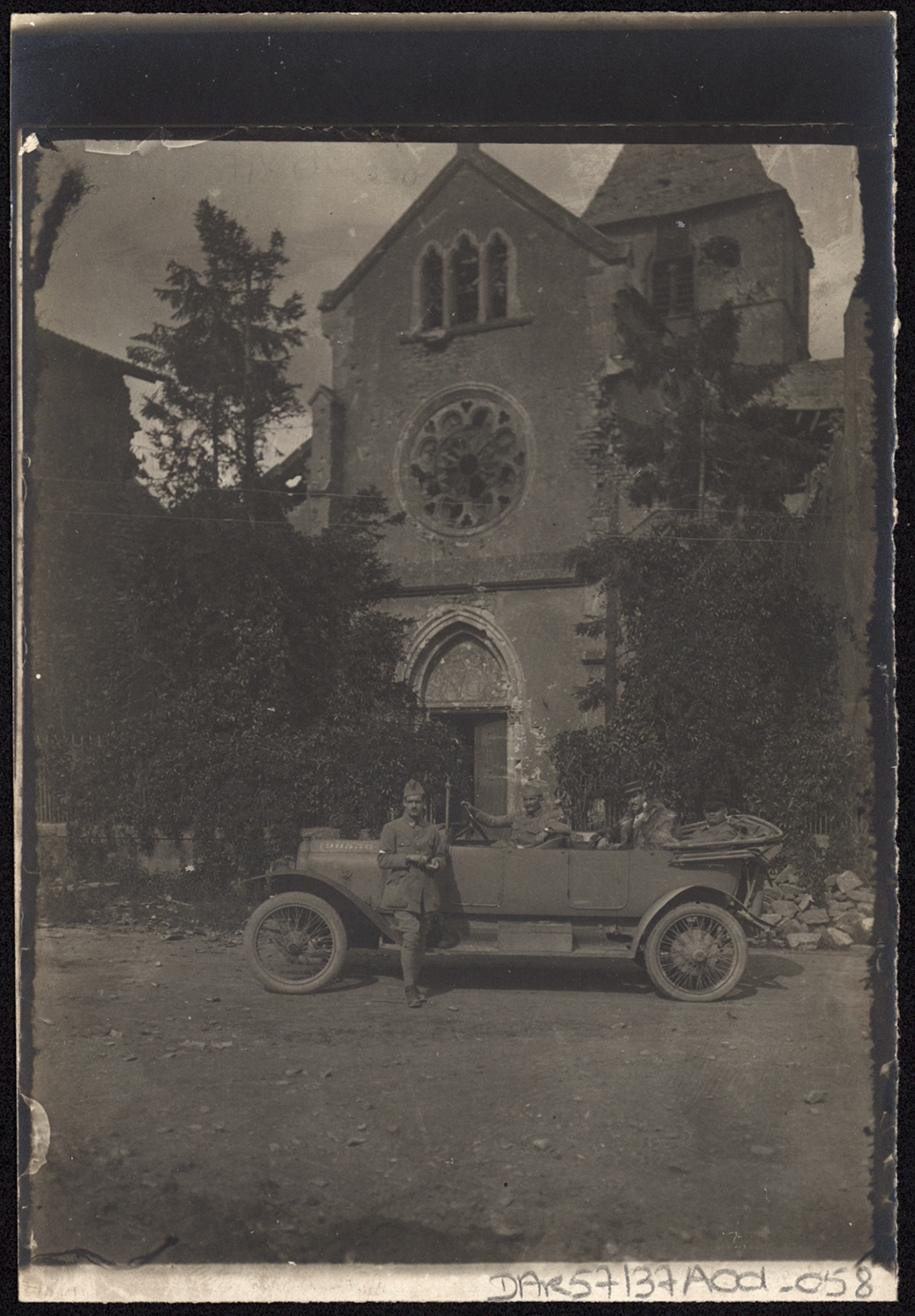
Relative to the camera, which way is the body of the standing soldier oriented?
toward the camera

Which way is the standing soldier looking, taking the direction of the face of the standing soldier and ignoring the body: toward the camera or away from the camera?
toward the camera

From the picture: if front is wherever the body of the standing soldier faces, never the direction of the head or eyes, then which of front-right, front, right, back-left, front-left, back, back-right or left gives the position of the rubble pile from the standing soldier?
left

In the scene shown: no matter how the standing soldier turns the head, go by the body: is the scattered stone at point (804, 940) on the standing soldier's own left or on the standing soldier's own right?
on the standing soldier's own left

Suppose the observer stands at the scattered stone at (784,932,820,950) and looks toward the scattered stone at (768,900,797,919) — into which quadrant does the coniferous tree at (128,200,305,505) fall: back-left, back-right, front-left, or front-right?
front-left

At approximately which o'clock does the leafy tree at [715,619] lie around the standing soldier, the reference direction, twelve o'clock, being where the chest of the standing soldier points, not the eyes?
The leafy tree is roughly at 7 o'clock from the standing soldier.

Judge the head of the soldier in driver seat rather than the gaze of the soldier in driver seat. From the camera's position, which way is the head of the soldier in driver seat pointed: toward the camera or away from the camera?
toward the camera

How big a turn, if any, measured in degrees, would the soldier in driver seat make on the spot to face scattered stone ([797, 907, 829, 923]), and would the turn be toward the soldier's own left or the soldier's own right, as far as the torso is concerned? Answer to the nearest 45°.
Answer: approximately 135° to the soldier's own left

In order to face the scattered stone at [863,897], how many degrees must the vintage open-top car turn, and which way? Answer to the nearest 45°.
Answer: approximately 180°

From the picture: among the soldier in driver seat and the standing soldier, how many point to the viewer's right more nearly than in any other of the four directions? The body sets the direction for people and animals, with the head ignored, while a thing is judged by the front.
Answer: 0

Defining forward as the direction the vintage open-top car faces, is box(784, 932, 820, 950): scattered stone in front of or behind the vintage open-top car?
behind

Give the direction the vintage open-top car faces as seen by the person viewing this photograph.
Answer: facing to the left of the viewer

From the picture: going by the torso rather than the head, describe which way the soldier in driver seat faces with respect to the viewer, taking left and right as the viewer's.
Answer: facing the viewer and to the left of the viewer
